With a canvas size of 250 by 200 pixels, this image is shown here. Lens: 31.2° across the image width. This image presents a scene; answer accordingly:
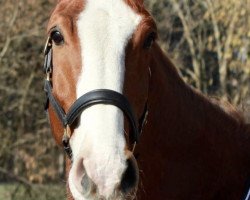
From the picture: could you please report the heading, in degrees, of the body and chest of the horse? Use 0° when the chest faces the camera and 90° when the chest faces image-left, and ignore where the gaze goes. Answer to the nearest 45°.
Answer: approximately 45°
